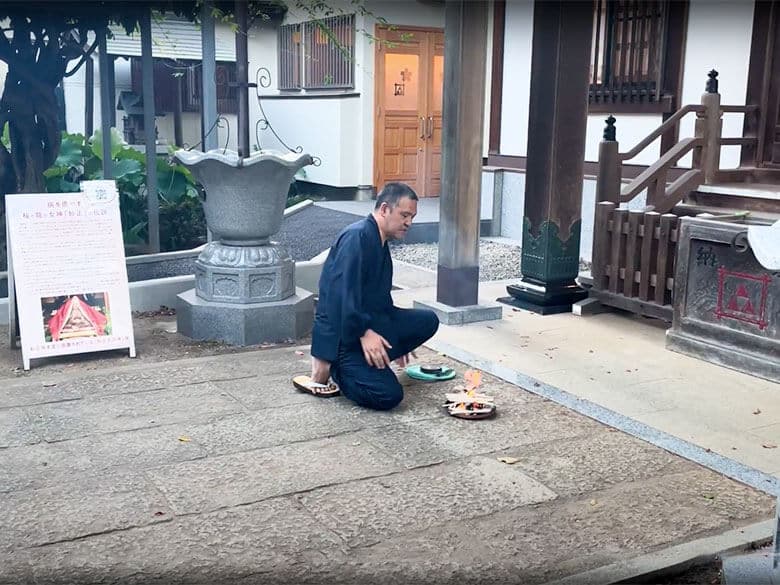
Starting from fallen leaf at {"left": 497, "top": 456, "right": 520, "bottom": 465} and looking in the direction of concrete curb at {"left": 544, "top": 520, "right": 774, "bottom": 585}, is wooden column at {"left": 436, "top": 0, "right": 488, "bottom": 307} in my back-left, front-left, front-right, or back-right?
back-left

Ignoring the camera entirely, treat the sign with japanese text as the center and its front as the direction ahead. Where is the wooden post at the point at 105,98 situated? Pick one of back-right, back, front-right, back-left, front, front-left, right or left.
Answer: back

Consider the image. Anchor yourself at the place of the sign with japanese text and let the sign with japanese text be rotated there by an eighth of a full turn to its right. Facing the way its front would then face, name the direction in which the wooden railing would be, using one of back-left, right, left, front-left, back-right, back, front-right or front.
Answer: back-left

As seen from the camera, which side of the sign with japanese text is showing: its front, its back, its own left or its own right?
front

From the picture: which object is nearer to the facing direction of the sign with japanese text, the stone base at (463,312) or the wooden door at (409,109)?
the stone base

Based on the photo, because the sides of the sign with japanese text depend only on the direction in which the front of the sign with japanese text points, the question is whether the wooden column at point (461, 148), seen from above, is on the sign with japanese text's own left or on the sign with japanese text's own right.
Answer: on the sign with japanese text's own left

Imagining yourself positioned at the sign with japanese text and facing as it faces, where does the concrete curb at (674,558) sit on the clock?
The concrete curb is roughly at 11 o'clock from the sign with japanese text.

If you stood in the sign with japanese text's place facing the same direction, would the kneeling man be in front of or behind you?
in front

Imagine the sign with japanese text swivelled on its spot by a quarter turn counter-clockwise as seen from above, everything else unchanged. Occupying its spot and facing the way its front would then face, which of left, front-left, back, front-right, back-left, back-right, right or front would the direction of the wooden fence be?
front

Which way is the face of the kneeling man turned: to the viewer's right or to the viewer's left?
to the viewer's right

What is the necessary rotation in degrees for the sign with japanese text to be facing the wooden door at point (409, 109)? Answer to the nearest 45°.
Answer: approximately 135° to its left

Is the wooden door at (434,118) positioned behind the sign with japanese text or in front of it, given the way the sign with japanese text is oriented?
behind

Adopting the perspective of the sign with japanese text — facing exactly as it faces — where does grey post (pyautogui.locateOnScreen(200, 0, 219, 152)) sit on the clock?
The grey post is roughly at 7 o'clock from the sign with japanese text.

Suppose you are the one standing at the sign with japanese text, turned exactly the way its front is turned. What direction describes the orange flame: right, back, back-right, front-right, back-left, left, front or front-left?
front-left

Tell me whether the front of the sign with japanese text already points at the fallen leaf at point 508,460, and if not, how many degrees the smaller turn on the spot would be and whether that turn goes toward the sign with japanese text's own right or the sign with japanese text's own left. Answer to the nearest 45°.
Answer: approximately 45° to the sign with japanese text's own left

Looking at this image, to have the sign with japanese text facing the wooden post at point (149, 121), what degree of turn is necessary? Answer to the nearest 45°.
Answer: approximately 180°

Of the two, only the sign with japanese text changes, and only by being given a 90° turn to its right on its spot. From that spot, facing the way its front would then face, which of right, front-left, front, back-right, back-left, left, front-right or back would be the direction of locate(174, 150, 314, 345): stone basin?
back

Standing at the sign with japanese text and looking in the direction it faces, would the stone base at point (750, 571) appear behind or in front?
in front
